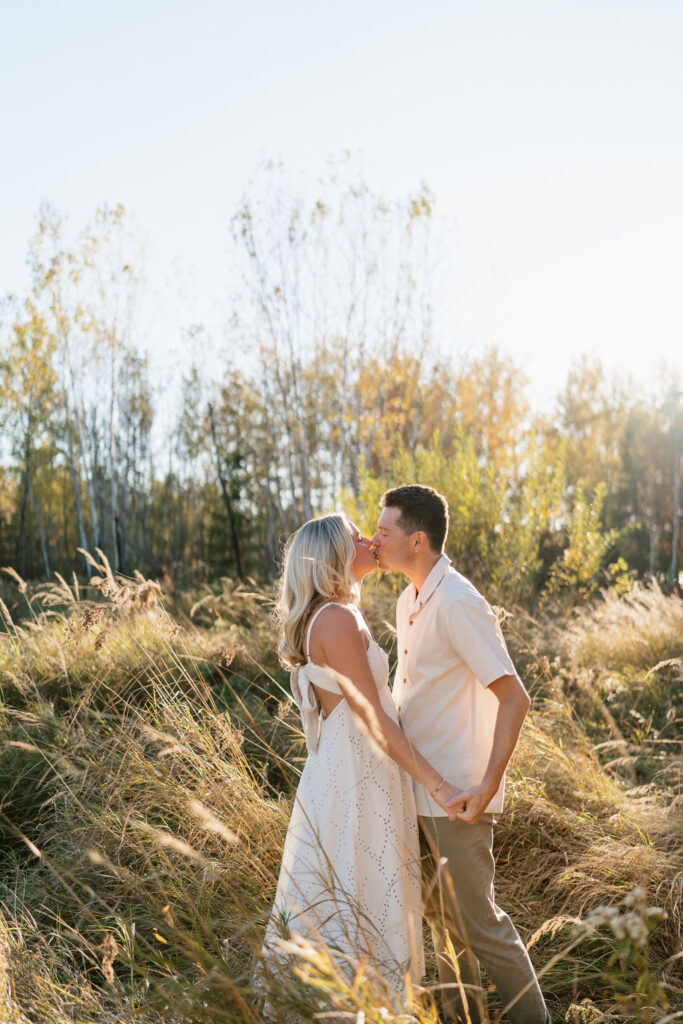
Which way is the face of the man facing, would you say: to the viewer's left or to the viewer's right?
to the viewer's left

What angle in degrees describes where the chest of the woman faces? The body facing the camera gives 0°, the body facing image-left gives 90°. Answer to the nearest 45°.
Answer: approximately 270°

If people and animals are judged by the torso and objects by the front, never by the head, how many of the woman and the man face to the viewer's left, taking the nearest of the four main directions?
1

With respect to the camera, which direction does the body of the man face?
to the viewer's left

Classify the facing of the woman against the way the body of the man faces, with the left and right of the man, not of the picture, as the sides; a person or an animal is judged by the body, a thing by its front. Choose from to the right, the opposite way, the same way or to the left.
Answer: the opposite way

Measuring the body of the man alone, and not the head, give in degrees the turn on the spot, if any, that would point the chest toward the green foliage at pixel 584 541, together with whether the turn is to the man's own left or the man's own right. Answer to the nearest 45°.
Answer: approximately 90° to the man's own right

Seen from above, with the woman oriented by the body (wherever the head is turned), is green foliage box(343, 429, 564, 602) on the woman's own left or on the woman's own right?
on the woman's own left

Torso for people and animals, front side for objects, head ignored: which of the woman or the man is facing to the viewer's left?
the man

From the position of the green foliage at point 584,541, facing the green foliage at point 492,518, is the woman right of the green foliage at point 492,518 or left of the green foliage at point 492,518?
left
